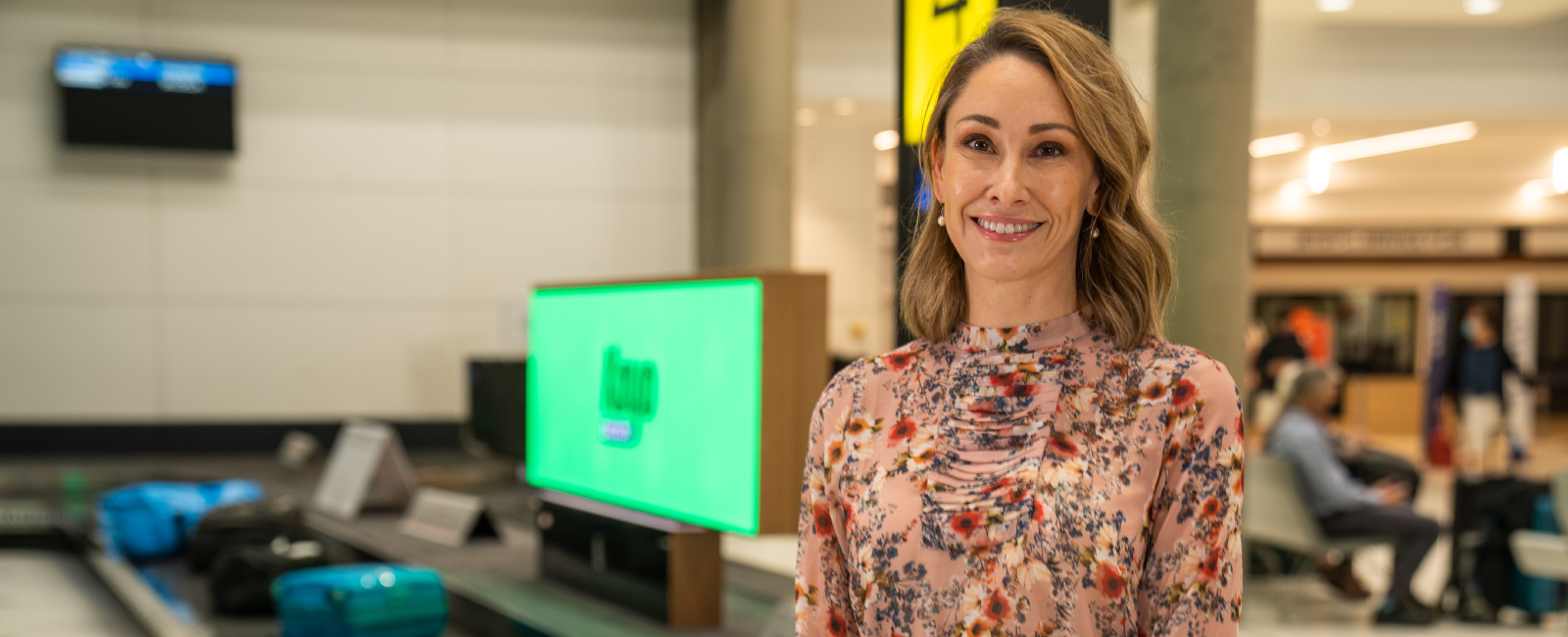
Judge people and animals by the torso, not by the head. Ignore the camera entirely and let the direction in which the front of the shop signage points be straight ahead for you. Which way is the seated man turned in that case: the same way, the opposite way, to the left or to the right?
to the left

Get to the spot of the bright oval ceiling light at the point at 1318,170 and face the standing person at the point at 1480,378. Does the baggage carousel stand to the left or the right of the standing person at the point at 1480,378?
right

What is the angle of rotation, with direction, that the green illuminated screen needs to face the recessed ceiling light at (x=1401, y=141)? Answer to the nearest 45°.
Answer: approximately 180°

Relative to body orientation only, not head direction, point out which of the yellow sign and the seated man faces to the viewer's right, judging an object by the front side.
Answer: the seated man

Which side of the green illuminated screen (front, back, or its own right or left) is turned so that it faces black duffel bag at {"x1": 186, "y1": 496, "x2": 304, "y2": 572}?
right

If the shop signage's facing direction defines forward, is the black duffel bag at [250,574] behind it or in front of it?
in front

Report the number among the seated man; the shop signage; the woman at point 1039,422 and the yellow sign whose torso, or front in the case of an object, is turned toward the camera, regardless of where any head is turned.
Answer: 3

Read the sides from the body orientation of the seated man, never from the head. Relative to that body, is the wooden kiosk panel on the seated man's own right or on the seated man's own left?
on the seated man's own right

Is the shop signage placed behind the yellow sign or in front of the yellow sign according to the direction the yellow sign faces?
behind

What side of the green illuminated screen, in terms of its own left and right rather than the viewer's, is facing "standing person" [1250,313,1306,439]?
back

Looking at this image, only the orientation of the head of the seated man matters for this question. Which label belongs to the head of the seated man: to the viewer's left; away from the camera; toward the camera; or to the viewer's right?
to the viewer's right

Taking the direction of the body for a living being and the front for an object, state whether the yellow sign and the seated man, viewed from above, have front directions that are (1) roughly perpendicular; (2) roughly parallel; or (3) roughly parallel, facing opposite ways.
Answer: roughly perpendicular

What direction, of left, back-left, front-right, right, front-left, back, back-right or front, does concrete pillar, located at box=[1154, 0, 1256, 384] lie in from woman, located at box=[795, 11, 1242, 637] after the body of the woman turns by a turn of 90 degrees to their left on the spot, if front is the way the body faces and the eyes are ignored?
left

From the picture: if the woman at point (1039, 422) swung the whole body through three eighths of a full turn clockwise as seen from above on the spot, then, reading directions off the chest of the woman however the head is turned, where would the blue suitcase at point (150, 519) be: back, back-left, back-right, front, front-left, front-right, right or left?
front

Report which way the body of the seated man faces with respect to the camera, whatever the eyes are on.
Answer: to the viewer's right
